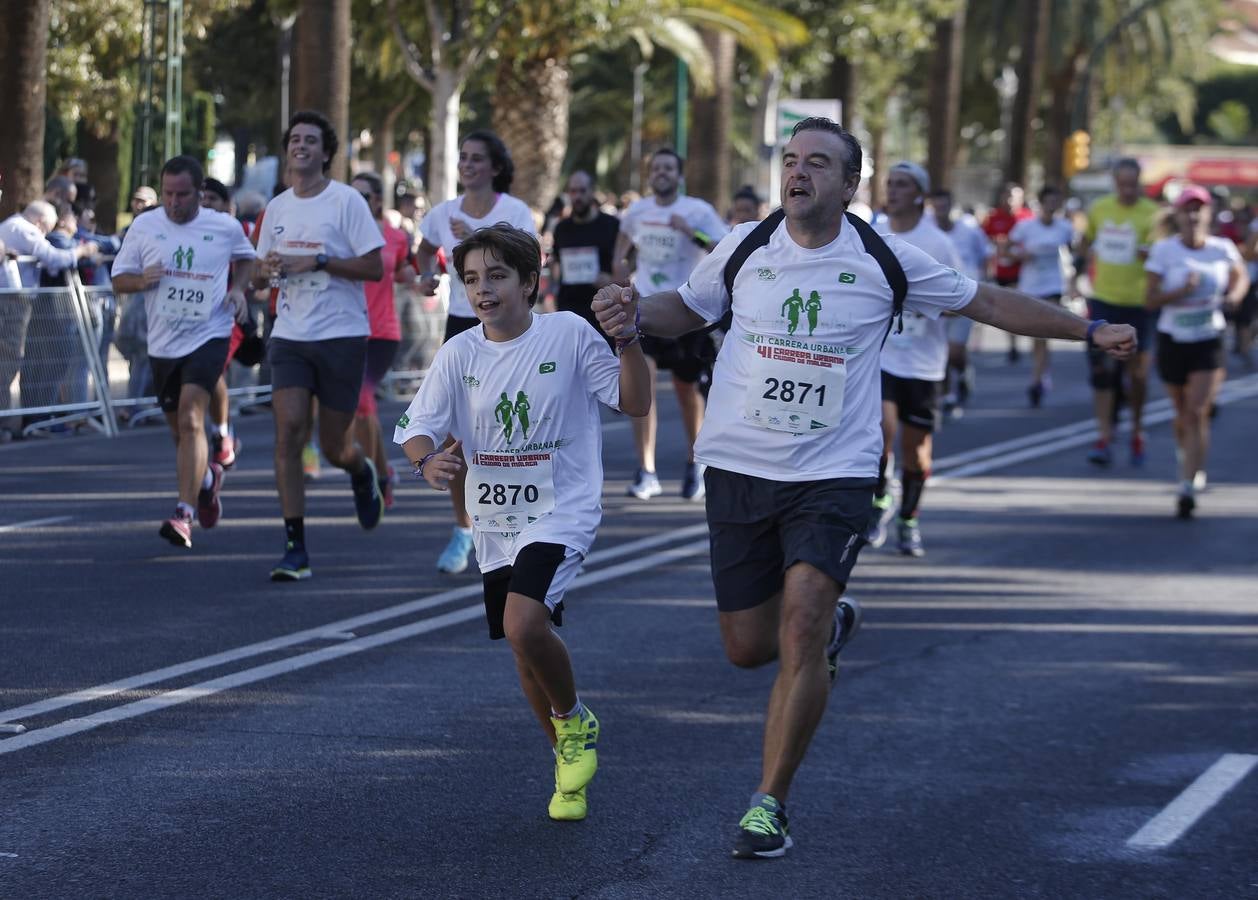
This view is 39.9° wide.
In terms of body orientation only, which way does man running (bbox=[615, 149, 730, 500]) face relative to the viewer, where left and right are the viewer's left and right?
facing the viewer

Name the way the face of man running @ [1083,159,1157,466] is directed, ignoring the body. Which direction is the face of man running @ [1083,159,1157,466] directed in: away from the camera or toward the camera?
toward the camera

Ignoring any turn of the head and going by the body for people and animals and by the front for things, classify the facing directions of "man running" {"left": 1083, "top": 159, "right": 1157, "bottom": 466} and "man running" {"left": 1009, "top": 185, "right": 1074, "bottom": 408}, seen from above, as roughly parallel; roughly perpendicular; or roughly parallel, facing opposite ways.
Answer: roughly parallel

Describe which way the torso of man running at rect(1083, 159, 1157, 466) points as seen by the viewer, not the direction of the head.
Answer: toward the camera

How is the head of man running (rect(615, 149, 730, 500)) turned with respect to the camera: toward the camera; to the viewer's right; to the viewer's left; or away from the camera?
toward the camera

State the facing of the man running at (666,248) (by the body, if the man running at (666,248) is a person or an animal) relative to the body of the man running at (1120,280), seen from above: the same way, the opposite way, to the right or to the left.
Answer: the same way

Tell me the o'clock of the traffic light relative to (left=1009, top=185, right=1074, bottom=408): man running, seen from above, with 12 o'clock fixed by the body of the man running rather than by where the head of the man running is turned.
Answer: The traffic light is roughly at 6 o'clock from the man running.

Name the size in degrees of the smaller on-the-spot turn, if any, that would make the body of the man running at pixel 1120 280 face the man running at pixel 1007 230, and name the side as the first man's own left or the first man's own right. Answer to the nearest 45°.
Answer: approximately 180°

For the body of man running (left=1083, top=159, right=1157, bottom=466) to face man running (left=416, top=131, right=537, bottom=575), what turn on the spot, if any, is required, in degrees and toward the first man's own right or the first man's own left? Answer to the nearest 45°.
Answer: approximately 45° to the first man's own right

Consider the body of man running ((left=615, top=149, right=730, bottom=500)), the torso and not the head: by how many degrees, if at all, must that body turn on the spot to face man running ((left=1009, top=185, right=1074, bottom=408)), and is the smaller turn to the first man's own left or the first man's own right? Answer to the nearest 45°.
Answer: approximately 135° to the first man's own left

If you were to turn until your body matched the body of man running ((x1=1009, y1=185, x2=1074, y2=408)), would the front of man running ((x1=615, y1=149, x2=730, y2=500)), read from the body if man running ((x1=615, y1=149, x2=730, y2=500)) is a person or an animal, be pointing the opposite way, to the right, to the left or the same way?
the same way

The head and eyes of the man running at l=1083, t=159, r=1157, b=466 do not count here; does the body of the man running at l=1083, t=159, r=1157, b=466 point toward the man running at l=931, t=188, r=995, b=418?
no

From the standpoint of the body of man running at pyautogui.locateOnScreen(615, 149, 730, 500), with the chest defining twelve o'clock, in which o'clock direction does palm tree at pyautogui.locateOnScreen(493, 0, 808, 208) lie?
The palm tree is roughly at 6 o'clock from the man running.

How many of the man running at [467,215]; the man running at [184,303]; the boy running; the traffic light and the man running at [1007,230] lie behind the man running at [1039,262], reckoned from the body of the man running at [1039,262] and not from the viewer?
2

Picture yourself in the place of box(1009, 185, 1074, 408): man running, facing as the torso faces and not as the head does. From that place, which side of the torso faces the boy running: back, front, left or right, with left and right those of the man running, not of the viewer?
front

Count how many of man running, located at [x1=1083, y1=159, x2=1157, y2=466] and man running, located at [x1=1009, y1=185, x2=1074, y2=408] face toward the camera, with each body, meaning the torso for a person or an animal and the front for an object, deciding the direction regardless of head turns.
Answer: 2

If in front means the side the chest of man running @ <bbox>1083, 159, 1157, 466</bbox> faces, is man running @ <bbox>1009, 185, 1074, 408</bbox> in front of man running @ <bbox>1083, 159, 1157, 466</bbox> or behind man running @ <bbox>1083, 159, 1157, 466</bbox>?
behind
